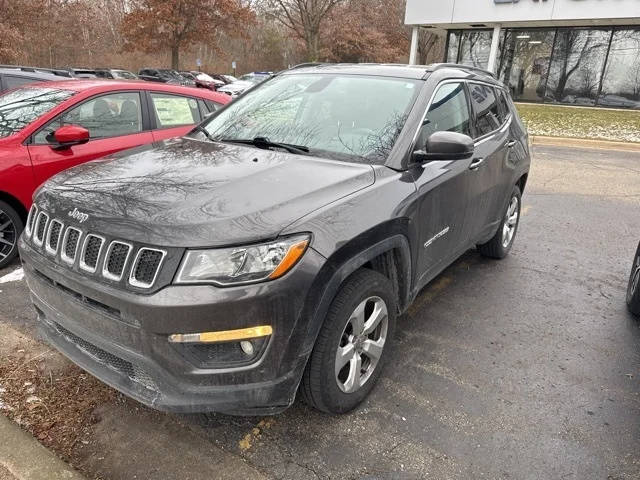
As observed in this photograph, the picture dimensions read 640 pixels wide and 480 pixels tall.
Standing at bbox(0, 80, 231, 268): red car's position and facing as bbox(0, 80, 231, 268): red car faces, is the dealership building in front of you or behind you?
behind

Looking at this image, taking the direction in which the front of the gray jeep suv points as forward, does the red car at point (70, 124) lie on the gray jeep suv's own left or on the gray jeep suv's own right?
on the gray jeep suv's own right

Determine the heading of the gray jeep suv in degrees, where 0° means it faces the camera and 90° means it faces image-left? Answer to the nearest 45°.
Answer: approximately 45°

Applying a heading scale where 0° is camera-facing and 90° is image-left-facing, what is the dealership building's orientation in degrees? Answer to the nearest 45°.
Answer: approximately 0°
